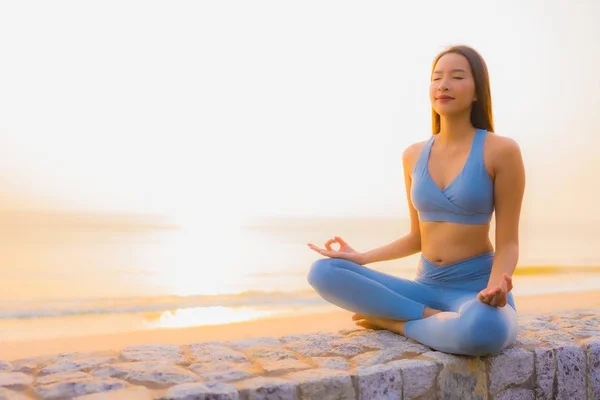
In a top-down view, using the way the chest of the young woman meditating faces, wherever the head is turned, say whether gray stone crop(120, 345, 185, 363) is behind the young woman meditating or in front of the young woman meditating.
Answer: in front

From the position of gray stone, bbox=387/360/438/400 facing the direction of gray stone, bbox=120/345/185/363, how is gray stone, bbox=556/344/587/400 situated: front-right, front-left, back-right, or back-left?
back-right

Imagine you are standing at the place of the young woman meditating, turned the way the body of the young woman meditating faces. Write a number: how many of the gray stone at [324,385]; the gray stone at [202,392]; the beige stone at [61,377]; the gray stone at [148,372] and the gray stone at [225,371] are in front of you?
5

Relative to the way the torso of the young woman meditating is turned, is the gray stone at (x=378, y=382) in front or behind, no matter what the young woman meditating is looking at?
in front

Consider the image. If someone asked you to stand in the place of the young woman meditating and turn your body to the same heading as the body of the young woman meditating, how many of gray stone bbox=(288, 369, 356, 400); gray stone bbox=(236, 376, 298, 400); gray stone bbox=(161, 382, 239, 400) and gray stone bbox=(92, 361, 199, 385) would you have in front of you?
4

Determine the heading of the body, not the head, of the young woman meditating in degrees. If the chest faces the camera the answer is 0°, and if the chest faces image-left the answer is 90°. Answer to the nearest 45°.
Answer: approximately 45°

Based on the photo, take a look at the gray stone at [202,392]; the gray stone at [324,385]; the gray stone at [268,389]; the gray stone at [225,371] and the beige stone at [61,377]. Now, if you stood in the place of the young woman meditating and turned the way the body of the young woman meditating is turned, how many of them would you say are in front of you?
5
